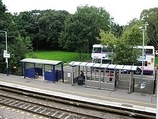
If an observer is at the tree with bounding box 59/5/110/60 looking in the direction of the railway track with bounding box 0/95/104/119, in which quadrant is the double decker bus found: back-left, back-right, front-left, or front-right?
front-left

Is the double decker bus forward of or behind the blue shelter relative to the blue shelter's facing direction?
behind

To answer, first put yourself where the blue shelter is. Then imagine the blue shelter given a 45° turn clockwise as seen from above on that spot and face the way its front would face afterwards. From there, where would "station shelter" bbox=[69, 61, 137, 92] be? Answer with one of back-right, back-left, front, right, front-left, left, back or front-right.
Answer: back-left

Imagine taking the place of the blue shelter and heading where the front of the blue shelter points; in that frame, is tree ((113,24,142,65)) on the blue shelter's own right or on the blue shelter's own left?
on the blue shelter's own left

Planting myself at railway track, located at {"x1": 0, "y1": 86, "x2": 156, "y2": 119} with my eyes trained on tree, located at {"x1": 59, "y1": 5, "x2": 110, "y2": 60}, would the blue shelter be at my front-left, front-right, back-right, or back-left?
front-left

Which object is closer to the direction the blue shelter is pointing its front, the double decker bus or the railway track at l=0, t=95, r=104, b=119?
the railway track

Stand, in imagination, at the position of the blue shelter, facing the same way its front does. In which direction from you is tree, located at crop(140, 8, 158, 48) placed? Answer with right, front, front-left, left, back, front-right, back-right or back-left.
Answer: back

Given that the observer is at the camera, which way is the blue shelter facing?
facing the viewer and to the left of the viewer
